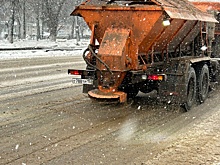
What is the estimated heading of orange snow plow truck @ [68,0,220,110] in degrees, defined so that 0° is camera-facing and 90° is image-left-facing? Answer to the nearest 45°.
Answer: approximately 225°

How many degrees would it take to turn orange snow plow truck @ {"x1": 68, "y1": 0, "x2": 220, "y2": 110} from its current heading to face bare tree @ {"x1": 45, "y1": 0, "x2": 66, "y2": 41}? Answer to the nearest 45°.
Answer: approximately 45° to its left
